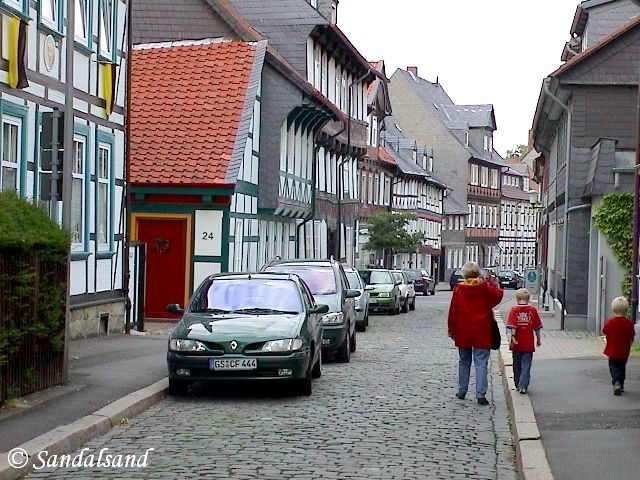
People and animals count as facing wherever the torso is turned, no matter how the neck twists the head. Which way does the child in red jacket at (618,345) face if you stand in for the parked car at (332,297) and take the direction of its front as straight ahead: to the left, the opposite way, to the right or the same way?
the opposite way

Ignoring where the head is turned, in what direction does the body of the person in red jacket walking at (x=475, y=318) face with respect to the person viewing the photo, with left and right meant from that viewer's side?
facing away from the viewer

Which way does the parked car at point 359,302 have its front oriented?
toward the camera

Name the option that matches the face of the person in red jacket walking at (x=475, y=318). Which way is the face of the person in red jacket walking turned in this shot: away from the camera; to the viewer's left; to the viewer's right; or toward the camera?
away from the camera

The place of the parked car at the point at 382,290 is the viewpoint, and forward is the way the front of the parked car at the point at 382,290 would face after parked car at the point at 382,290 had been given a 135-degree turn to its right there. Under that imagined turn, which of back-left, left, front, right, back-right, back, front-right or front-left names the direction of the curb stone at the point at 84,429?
back-left

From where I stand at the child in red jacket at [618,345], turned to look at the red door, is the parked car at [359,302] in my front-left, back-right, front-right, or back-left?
front-right

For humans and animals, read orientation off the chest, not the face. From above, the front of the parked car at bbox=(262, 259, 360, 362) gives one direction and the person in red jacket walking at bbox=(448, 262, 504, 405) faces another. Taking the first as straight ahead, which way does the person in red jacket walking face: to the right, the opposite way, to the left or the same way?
the opposite way

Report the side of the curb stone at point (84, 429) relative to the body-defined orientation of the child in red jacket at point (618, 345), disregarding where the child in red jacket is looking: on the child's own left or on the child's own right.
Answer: on the child's own left

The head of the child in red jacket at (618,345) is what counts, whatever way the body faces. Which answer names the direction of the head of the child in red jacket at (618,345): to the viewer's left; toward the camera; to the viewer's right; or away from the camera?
away from the camera

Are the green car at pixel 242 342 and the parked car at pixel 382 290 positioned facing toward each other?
no

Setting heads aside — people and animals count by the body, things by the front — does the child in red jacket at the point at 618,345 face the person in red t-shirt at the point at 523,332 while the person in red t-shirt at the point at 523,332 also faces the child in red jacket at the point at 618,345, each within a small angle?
no

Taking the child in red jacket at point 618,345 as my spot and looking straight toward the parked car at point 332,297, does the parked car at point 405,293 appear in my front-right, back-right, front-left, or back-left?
front-right

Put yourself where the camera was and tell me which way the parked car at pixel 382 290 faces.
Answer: facing the viewer

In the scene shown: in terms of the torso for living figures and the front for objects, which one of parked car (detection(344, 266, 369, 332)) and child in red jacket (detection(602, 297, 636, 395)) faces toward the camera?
the parked car

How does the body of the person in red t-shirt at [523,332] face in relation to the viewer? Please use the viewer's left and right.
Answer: facing away from the viewer

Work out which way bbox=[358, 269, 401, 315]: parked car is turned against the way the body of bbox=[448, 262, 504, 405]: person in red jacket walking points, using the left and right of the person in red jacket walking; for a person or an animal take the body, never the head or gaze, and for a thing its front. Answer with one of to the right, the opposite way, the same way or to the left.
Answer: the opposite way

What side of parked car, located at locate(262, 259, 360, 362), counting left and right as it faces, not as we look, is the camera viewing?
front
